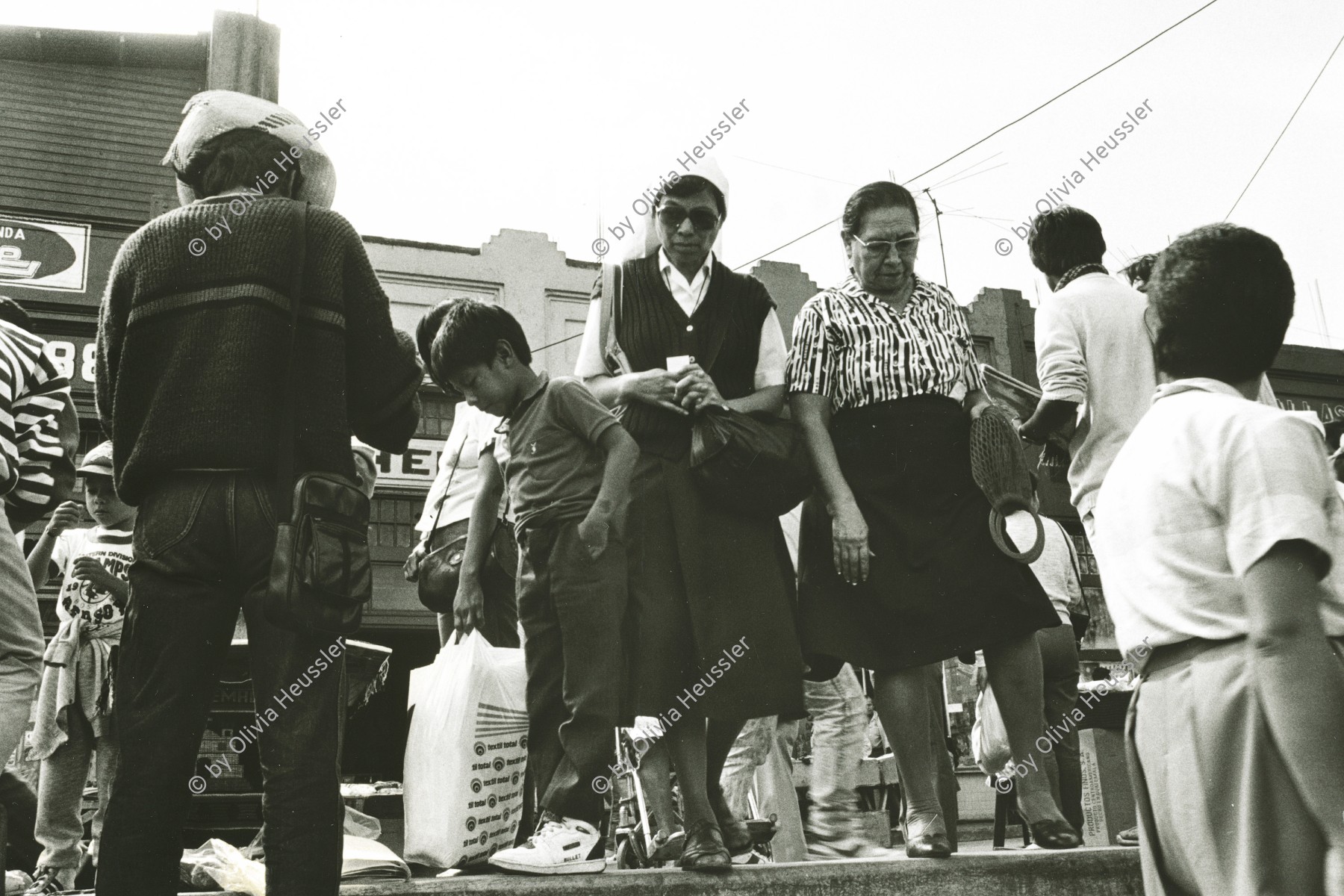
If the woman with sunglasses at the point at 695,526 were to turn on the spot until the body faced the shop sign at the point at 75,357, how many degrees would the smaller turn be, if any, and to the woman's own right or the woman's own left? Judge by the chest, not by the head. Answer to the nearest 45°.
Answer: approximately 135° to the woman's own right

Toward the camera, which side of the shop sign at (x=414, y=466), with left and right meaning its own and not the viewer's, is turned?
front

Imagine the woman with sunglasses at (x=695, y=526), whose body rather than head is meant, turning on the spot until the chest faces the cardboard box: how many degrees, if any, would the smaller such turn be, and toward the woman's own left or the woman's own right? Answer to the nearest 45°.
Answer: approximately 135° to the woman's own left

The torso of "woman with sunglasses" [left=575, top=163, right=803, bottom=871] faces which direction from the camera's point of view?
toward the camera

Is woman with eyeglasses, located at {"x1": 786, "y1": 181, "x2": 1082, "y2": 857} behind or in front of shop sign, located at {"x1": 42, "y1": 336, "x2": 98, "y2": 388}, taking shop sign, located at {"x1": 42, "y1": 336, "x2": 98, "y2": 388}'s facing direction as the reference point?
in front

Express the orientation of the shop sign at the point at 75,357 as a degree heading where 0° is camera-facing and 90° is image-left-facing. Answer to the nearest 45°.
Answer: approximately 0°

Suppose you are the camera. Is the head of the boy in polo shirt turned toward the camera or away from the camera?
toward the camera

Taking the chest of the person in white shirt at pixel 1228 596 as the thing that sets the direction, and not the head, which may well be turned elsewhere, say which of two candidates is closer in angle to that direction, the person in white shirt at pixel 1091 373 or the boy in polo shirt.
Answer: the person in white shirt

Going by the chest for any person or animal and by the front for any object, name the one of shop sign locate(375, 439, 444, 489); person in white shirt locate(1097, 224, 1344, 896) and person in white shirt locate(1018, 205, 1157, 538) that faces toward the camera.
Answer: the shop sign

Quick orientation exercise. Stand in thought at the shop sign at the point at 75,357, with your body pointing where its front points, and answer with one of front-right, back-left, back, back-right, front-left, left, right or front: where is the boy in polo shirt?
front

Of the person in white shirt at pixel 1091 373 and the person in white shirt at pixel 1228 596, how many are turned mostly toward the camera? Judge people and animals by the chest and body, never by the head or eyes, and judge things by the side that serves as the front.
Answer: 0
